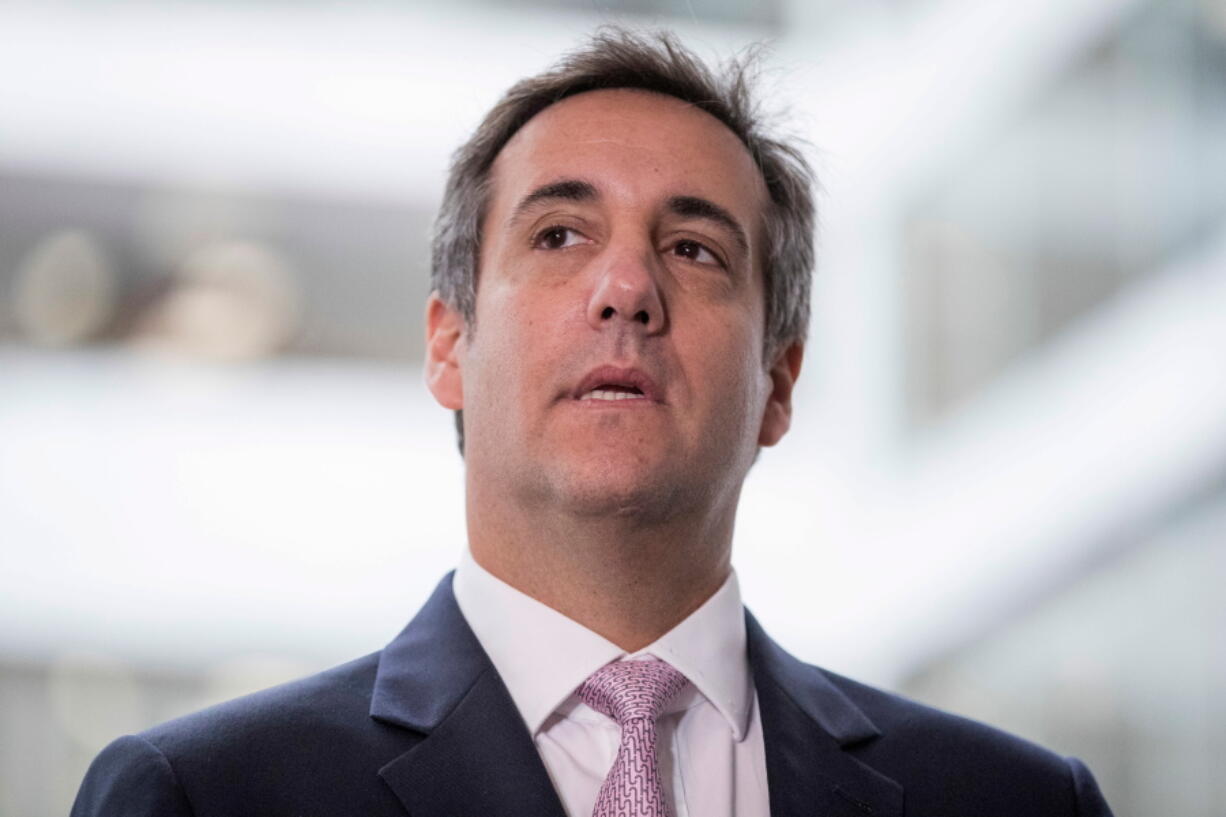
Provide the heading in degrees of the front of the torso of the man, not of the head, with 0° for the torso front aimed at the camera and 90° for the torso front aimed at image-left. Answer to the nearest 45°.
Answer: approximately 0°
